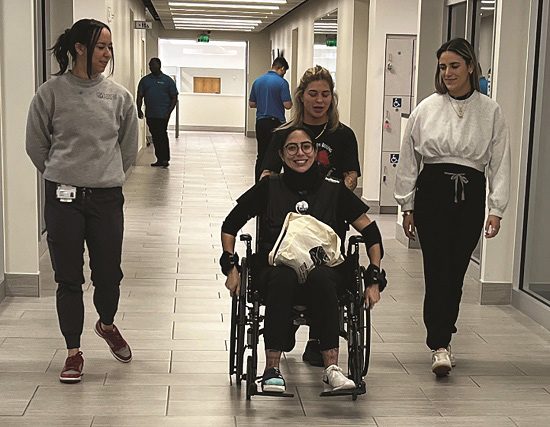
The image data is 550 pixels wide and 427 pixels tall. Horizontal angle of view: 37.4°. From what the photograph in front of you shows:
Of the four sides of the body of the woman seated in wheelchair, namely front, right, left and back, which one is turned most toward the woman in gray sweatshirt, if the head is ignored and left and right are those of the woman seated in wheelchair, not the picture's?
right

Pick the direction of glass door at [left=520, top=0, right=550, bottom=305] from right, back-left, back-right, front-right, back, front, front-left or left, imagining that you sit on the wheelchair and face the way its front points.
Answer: back-left

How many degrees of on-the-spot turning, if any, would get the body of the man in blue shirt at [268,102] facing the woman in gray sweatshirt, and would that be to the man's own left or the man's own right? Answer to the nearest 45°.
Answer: approximately 135° to the man's own right

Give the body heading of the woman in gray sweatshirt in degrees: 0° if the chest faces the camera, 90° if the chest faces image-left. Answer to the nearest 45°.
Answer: approximately 0°

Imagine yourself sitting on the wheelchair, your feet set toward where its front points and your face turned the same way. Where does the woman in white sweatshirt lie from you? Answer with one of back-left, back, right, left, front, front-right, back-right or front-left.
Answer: back-left

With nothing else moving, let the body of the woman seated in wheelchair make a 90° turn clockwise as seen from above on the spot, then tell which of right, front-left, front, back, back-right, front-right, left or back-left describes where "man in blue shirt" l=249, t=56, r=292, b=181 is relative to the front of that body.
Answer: right
